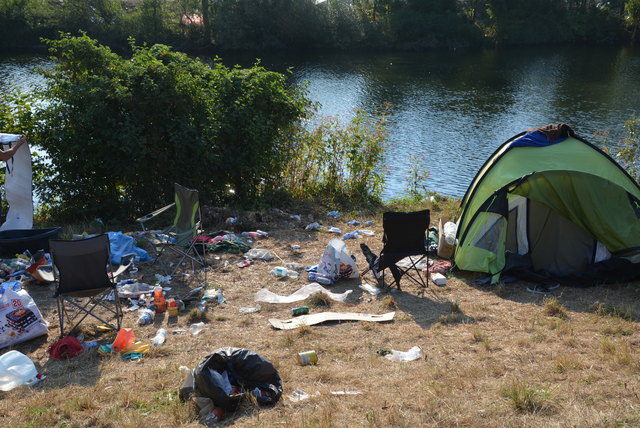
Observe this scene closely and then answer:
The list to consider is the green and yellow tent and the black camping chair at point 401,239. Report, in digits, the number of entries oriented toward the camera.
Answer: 1

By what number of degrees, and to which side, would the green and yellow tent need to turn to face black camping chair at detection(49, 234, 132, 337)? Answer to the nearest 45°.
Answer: approximately 45° to its right

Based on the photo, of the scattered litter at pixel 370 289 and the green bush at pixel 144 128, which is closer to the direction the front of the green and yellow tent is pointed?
the scattered litter
